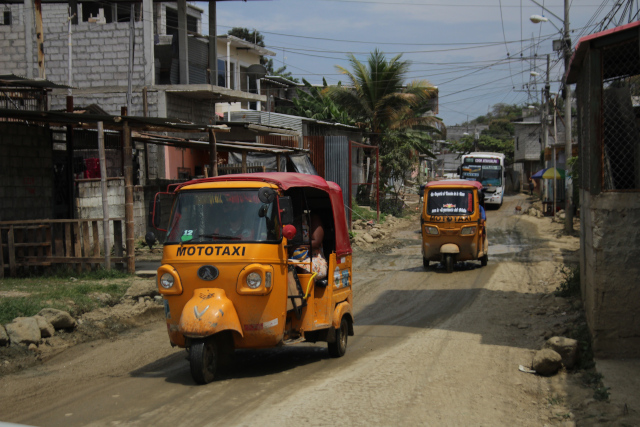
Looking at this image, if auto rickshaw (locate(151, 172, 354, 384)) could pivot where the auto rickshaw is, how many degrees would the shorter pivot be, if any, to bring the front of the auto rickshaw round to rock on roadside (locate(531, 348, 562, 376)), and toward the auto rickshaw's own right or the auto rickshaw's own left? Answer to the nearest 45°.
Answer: approximately 135° to the auto rickshaw's own left

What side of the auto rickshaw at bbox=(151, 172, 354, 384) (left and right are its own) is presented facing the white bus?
back

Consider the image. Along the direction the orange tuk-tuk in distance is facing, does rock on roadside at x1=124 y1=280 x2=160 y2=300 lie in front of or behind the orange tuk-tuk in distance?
in front

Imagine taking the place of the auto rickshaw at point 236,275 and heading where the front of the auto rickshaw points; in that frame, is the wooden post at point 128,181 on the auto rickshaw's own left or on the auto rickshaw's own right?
on the auto rickshaw's own right

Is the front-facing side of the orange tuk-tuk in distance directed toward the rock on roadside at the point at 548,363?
yes

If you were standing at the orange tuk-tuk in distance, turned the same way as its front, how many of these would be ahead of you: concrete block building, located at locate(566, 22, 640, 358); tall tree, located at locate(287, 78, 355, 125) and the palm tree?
1

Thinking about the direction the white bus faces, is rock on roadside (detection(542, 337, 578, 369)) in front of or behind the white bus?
in front

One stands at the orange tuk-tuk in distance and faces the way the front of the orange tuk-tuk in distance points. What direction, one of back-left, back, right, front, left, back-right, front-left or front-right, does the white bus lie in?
back

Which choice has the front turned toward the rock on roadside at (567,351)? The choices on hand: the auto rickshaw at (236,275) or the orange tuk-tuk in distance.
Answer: the orange tuk-tuk in distance

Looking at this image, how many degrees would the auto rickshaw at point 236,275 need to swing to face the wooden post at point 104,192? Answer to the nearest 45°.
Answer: approximately 90° to its right

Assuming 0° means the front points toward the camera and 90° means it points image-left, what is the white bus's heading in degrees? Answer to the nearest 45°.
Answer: approximately 0°

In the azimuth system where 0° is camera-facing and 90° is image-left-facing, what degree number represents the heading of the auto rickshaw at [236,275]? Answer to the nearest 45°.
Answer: approximately 45°

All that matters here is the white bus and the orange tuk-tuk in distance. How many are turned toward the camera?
2

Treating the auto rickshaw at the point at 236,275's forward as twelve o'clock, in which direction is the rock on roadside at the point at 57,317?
The rock on roadside is roughly at 3 o'clock from the auto rickshaw.
